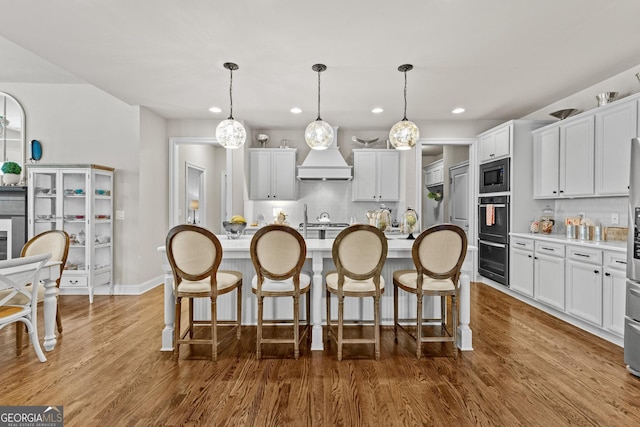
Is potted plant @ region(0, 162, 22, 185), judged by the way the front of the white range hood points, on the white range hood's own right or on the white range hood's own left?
on the white range hood's own right

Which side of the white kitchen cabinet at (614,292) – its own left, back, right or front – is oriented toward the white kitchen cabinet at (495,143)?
right

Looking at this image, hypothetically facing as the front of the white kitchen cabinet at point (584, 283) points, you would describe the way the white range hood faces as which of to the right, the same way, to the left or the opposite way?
to the left

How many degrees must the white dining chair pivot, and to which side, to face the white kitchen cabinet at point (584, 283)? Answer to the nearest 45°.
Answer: approximately 180°

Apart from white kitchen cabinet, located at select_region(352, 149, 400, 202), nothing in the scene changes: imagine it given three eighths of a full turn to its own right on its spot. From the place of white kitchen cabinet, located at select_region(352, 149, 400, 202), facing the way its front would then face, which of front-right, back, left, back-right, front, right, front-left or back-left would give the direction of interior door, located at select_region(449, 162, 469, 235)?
back-right

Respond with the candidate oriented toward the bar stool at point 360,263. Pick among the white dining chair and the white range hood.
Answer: the white range hood

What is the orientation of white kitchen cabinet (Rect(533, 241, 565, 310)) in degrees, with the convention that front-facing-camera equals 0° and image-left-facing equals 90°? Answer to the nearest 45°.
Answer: approximately 45°

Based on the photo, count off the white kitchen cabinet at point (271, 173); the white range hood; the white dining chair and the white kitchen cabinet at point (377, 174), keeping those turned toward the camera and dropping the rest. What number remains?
3

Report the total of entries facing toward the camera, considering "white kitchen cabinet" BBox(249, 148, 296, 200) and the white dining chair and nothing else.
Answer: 1

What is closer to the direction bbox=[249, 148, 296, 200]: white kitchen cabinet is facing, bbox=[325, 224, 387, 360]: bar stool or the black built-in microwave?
the bar stool

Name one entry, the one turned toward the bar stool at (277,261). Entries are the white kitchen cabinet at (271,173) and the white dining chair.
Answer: the white kitchen cabinet

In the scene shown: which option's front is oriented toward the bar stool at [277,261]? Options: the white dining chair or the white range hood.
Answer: the white range hood
